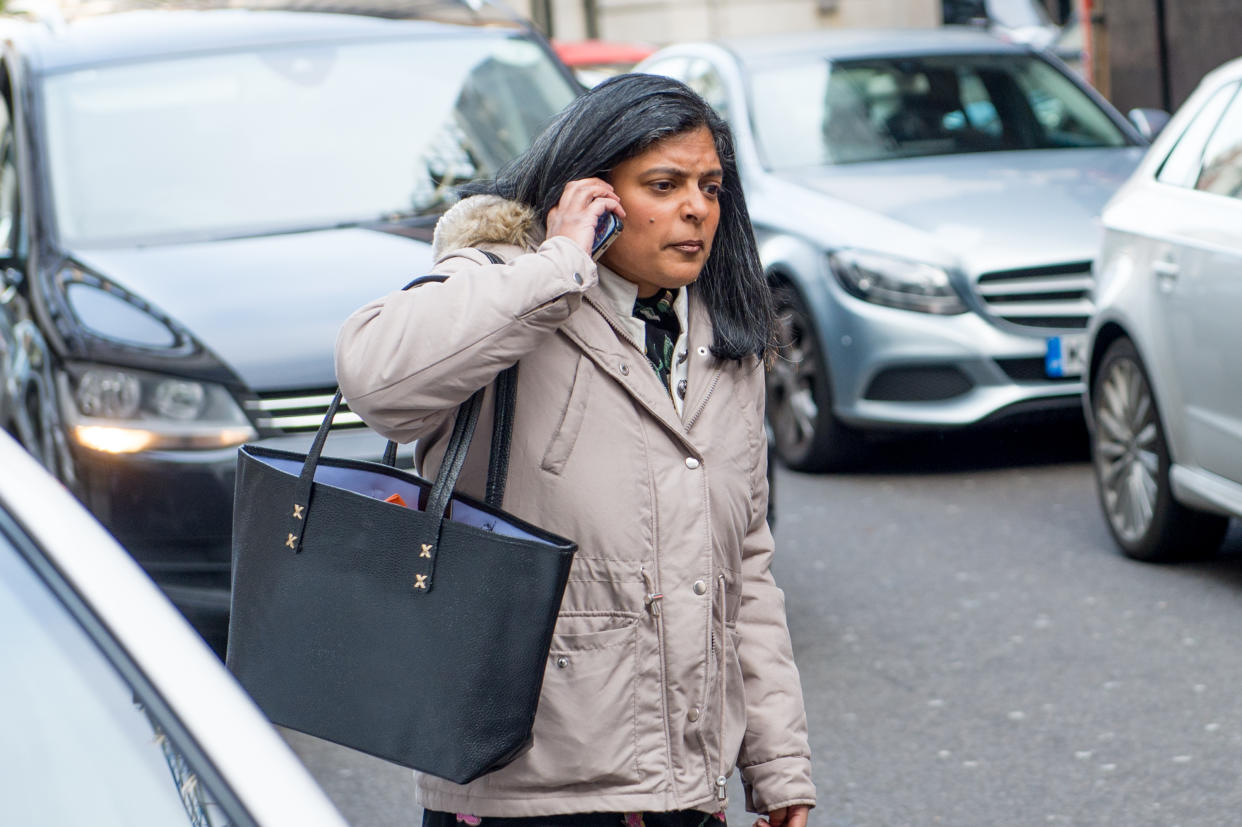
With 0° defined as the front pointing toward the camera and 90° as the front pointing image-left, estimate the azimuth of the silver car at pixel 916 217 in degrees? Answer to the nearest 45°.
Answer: approximately 315°

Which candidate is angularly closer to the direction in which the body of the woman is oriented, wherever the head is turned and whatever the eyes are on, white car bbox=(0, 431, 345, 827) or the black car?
the white car

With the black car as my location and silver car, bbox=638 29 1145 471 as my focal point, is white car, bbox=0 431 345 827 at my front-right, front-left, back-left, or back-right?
back-right

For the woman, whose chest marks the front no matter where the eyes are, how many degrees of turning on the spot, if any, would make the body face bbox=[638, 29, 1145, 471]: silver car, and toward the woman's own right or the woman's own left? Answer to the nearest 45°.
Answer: approximately 135° to the woman's own left

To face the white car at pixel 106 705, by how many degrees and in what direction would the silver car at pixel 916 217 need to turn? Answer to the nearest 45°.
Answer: approximately 45° to its right
